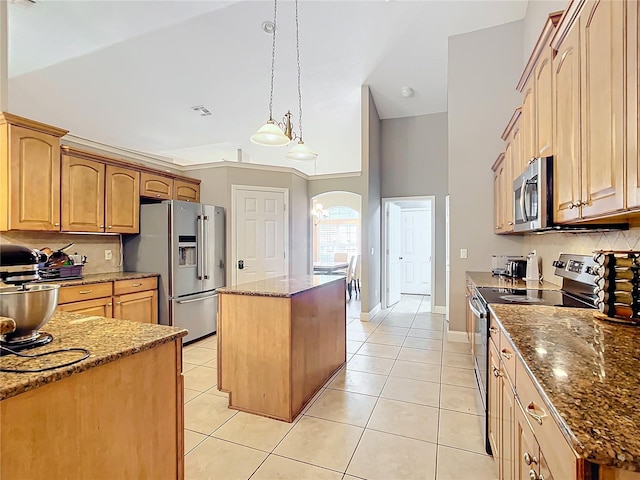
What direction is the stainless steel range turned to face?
to the viewer's left

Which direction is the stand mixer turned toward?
to the viewer's right

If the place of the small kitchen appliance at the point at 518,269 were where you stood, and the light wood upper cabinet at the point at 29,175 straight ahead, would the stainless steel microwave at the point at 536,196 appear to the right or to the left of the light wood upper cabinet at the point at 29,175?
left

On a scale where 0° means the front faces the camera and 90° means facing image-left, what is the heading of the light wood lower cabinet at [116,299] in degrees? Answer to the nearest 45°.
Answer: approximately 315°

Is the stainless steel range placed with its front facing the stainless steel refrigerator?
yes

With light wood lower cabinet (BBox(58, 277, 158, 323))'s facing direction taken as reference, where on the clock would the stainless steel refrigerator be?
The stainless steel refrigerator is roughly at 10 o'clock from the light wood lower cabinet.

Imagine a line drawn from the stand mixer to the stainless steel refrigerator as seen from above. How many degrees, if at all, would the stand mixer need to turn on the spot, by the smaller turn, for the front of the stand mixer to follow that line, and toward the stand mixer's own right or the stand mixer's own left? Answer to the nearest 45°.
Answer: approximately 45° to the stand mixer's own left

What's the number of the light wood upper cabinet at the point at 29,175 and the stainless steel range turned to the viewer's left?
1

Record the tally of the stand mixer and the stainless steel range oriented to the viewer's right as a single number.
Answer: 1
